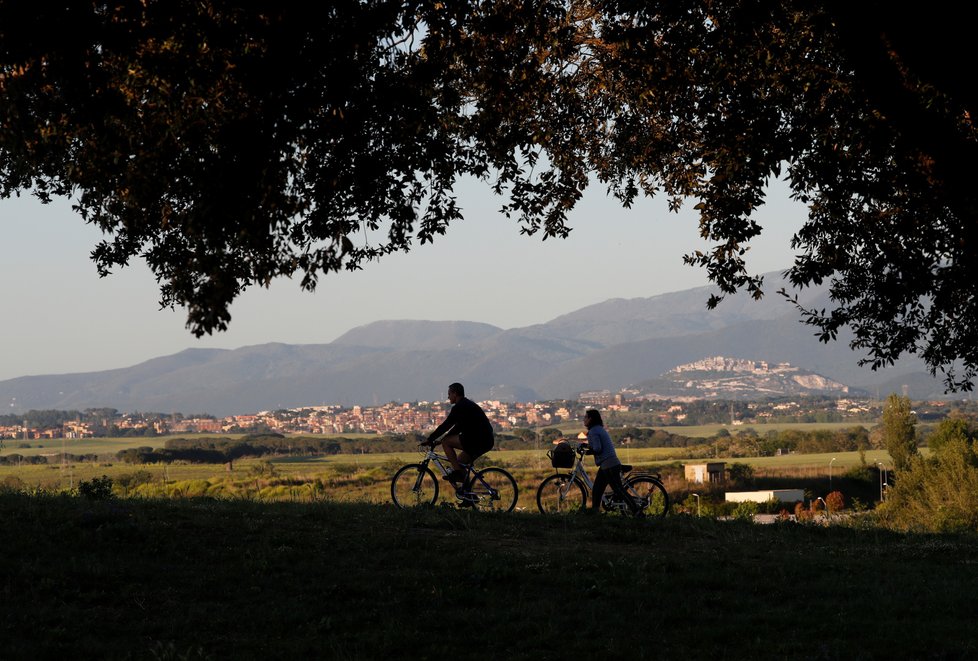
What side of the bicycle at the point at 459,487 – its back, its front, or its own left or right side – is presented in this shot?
left

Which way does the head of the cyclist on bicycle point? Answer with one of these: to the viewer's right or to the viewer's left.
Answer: to the viewer's left

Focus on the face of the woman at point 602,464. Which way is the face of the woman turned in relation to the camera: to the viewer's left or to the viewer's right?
to the viewer's left

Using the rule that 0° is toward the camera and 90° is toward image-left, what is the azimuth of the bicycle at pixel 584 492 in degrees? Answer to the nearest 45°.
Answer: approximately 90°

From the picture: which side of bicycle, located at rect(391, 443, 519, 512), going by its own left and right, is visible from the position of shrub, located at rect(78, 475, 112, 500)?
front

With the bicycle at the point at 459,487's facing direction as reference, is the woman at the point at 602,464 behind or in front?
behind

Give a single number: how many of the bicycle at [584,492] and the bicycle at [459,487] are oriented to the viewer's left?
2

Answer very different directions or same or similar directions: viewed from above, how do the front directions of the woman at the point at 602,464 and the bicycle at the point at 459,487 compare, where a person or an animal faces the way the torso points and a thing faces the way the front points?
same or similar directions

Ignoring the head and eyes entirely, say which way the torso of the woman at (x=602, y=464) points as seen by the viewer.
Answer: to the viewer's left

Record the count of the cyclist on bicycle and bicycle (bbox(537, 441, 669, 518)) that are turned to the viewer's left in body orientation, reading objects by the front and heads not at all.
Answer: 2

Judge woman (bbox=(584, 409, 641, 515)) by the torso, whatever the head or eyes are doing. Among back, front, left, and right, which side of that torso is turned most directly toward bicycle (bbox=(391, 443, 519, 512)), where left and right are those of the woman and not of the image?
front

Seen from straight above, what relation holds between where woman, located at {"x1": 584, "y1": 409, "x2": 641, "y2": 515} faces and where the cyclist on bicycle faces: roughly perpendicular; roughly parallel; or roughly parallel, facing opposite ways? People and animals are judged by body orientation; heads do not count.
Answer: roughly parallel

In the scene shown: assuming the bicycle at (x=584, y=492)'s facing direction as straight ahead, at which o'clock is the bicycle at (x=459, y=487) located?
the bicycle at (x=459, y=487) is roughly at 12 o'clock from the bicycle at (x=584, y=492).

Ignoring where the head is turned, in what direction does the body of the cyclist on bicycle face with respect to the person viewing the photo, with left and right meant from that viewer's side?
facing to the left of the viewer

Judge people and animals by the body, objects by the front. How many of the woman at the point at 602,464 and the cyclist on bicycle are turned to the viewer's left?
2
